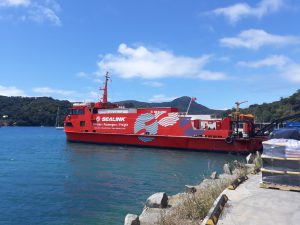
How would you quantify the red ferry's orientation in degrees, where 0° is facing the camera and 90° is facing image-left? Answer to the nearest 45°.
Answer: approximately 90°

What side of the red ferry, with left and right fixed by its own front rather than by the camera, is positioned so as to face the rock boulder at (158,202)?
left
